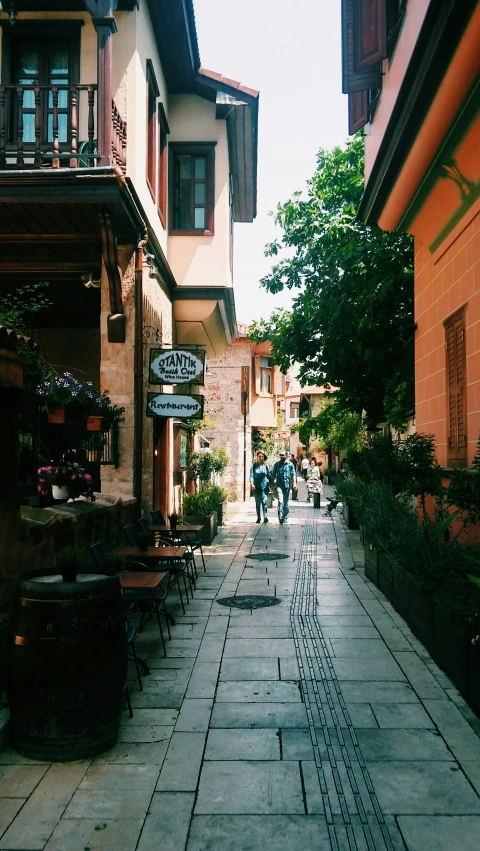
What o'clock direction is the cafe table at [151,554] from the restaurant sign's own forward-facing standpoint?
The cafe table is roughly at 12 o'clock from the restaurant sign.

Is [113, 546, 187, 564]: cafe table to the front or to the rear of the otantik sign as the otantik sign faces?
to the front

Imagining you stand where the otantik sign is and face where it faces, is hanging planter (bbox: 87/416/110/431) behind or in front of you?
in front

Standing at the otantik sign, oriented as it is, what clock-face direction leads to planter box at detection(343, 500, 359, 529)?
The planter box is roughly at 7 o'clock from the otantik sign.

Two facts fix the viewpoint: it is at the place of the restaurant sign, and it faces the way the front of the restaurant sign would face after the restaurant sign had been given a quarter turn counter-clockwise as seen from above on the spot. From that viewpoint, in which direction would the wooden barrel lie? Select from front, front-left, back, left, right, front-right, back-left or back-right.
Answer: right

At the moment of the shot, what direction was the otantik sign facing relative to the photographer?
facing the viewer

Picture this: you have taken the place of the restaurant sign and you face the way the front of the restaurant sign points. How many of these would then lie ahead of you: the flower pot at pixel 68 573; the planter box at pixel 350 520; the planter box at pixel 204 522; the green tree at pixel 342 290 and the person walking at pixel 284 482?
1

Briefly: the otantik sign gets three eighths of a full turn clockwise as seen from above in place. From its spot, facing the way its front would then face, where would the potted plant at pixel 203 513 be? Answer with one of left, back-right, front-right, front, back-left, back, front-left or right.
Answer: front-right

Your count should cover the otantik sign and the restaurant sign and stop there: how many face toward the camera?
2

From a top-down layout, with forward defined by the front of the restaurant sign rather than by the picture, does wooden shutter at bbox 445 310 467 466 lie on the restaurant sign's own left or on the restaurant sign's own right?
on the restaurant sign's own left

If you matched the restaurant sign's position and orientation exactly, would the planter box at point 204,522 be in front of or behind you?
behind

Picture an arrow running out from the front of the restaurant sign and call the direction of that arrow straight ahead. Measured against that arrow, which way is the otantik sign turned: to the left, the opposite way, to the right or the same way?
the same way
